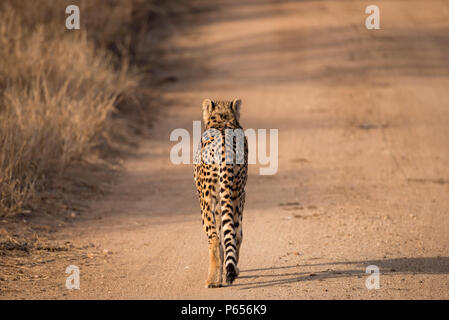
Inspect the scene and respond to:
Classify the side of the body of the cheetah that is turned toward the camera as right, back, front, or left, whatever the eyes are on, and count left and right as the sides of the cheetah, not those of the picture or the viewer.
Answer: back
